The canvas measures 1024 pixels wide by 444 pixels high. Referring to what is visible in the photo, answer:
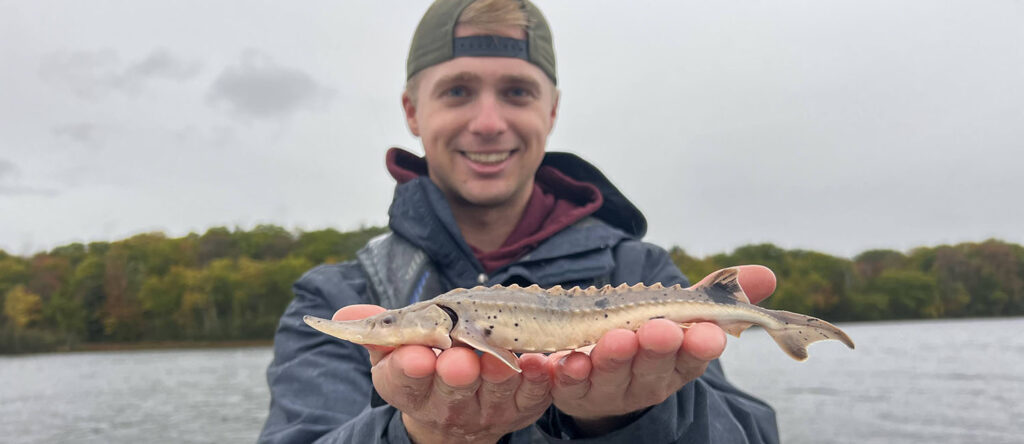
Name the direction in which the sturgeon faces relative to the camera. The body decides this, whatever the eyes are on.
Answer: to the viewer's left
